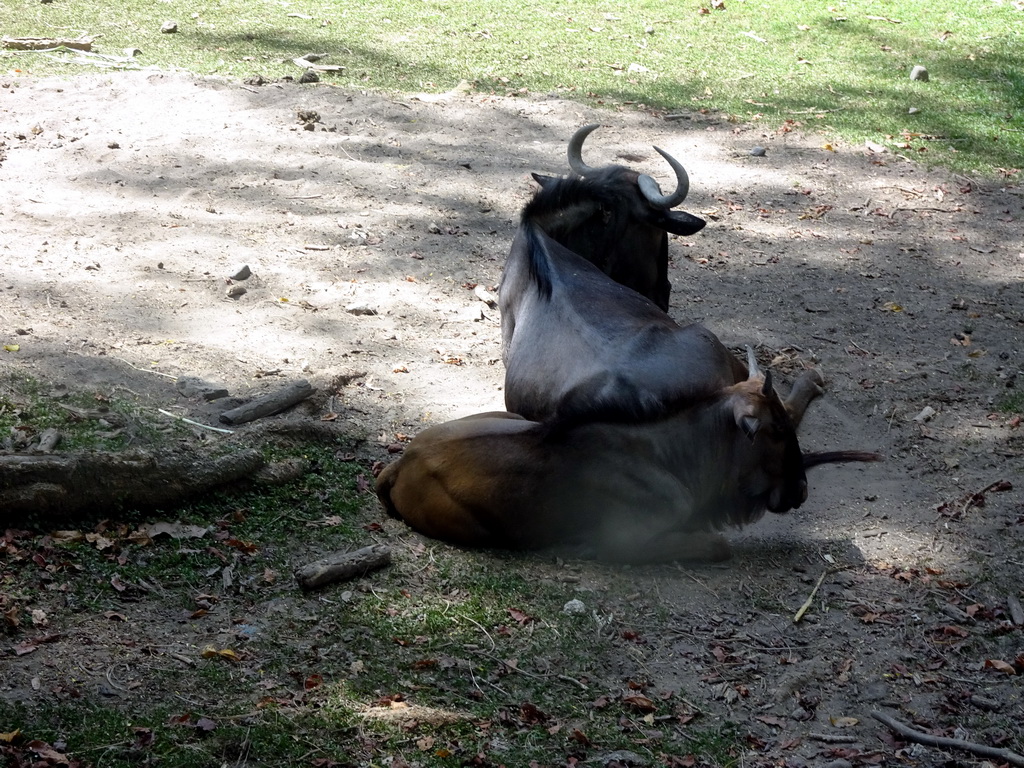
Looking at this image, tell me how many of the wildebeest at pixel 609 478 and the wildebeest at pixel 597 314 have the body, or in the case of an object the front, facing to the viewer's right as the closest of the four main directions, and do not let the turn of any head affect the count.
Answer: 1

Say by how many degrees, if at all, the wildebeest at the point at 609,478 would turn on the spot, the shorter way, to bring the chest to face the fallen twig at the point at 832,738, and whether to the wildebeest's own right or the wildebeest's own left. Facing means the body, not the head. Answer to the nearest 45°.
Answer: approximately 45° to the wildebeest's own right

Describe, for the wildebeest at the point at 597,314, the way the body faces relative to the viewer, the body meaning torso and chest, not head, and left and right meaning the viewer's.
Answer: facing away from the viewer and to the left of the viewer

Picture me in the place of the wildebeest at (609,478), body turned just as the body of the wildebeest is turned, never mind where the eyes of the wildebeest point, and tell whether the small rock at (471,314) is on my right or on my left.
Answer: on my left

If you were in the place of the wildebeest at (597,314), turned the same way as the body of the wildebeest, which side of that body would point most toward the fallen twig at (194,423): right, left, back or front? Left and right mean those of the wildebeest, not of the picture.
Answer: left

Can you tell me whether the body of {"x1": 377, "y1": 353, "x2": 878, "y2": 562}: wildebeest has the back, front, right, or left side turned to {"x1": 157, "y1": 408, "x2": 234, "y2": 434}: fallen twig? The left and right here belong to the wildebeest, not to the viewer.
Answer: back

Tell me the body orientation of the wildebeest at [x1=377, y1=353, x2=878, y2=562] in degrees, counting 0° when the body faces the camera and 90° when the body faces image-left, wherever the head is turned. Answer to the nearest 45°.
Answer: approximately 270°

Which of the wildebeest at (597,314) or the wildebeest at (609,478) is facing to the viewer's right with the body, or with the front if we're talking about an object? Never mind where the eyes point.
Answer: the wildebeest at (609,478)

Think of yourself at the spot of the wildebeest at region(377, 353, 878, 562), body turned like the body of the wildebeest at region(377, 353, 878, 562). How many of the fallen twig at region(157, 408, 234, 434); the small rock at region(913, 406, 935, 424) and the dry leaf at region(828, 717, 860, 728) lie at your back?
1
